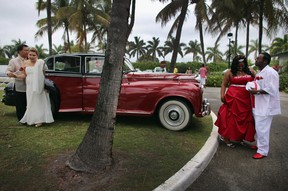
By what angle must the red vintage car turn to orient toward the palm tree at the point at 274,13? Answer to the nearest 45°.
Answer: approximately 45° to its left

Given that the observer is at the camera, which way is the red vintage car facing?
facing to the right of the viewer

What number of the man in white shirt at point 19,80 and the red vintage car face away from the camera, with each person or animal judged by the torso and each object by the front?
0

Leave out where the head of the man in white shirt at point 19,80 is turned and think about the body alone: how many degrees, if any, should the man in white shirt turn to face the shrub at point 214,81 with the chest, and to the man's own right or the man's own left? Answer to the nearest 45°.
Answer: approximately 90° to the man's own left

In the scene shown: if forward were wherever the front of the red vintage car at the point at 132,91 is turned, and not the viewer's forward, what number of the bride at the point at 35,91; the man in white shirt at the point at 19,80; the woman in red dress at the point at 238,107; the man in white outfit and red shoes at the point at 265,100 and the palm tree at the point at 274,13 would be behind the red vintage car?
2

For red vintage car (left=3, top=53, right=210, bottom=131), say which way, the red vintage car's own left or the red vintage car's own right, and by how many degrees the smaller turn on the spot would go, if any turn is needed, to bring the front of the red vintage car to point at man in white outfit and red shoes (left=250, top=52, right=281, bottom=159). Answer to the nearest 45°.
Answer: approximately 45° to the red vintage car's own right

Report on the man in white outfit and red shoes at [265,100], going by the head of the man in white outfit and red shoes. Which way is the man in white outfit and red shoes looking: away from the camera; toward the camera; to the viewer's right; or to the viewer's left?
to the viewer's left

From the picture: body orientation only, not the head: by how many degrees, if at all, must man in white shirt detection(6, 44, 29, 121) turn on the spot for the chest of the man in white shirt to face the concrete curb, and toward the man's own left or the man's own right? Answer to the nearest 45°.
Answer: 0° — they already face it

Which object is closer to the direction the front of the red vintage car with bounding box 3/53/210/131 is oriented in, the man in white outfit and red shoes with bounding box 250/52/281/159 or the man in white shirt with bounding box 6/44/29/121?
the man in white outfit and red shoes

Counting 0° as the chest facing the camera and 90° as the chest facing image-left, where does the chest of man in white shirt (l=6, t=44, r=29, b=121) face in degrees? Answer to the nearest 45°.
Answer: approximately 315°
